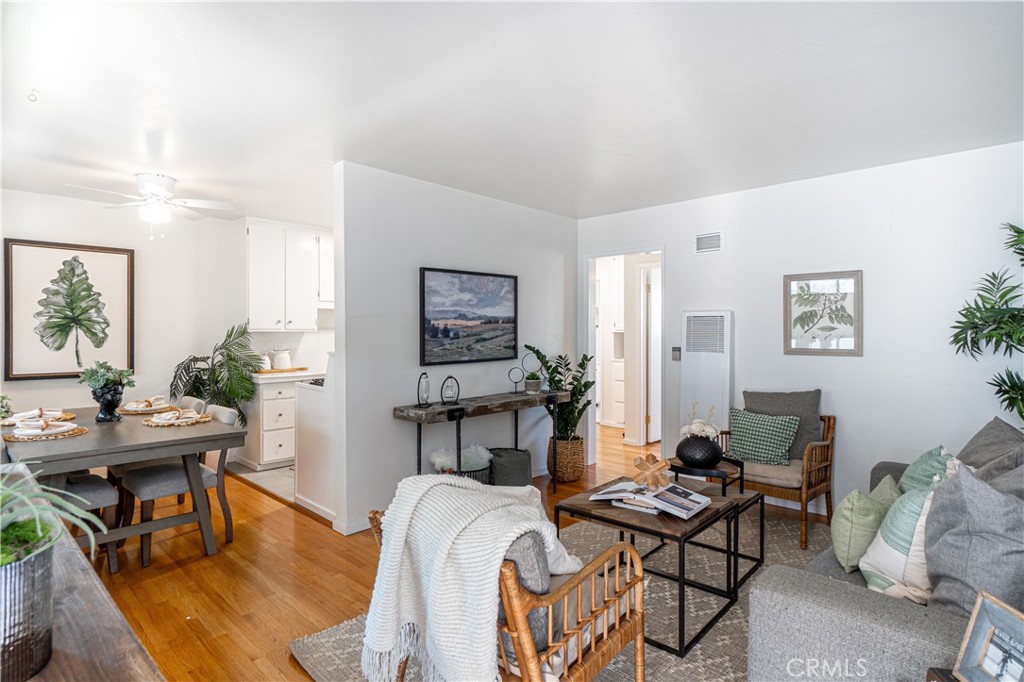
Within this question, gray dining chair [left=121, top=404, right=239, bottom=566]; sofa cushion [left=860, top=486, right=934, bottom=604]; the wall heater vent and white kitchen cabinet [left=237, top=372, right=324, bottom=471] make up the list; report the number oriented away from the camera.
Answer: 0

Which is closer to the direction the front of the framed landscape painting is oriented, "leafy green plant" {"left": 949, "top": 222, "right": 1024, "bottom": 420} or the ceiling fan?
the leafy green plant

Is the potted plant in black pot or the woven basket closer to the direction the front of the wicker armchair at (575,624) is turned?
the woven basket

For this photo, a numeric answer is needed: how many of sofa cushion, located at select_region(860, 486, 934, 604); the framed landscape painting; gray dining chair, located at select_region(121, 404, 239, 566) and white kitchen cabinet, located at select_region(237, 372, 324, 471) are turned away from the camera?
0

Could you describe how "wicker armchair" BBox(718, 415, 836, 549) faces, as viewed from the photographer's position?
facing the viewer and to the left of the viewer

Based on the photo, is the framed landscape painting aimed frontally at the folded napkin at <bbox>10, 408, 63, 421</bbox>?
no

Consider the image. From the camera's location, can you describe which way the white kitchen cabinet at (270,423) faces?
facing the viewer and to the right of the viewer

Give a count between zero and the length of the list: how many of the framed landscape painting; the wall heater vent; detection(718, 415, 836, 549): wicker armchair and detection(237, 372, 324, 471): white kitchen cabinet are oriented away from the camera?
0

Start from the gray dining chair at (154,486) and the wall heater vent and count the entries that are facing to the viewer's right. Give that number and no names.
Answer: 0

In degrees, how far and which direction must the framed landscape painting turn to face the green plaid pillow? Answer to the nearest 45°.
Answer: approximately 45° to its left

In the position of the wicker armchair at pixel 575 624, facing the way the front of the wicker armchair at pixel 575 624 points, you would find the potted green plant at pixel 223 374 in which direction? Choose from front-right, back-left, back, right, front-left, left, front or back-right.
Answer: left

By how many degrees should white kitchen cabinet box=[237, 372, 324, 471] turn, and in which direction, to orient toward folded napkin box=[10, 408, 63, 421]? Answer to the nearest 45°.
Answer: approximately 90° to its right

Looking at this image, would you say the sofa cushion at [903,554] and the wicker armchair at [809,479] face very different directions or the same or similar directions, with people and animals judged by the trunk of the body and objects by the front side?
same or similar directions

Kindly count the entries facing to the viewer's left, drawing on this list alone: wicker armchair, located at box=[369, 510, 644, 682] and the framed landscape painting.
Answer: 0

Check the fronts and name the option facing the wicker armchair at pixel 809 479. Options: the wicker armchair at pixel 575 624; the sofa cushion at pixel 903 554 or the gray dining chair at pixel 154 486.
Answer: the wicker armchair at pixel 575 624

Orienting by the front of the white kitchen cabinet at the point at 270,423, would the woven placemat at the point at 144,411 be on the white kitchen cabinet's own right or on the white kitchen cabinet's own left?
on the white kitchen cabinet's own right
